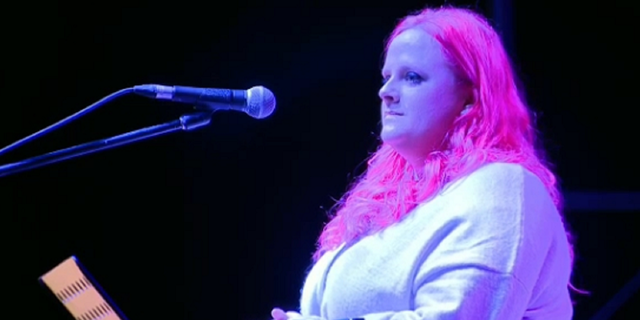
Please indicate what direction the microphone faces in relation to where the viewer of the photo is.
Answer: facing to the right of the viewer
